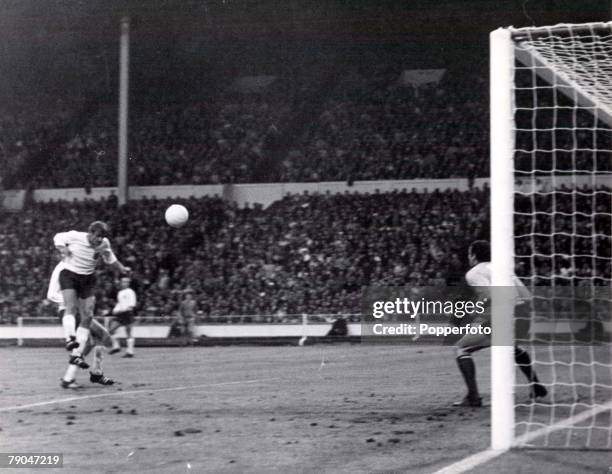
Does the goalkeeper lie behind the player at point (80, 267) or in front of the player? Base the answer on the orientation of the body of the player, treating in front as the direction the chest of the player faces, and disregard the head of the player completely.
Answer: in front

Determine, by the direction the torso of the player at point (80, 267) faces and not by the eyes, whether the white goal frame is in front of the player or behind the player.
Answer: in front

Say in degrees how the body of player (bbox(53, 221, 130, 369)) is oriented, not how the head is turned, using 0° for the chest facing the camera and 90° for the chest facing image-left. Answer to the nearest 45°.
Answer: approximately 315°

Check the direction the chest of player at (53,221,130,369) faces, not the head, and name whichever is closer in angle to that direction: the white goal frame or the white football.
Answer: the white goal frame

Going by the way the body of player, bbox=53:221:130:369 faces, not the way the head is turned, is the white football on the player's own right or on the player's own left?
on the player's own left
